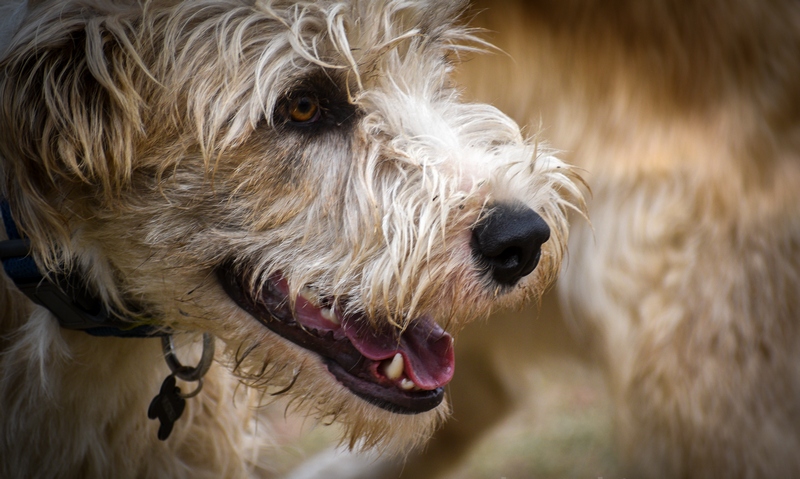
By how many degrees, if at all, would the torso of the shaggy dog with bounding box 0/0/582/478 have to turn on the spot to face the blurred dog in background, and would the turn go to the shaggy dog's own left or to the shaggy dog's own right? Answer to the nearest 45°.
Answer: approximately 45° to the shaggy dog's own left

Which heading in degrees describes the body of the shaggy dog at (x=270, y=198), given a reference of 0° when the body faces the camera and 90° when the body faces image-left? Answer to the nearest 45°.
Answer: approximately 315°
